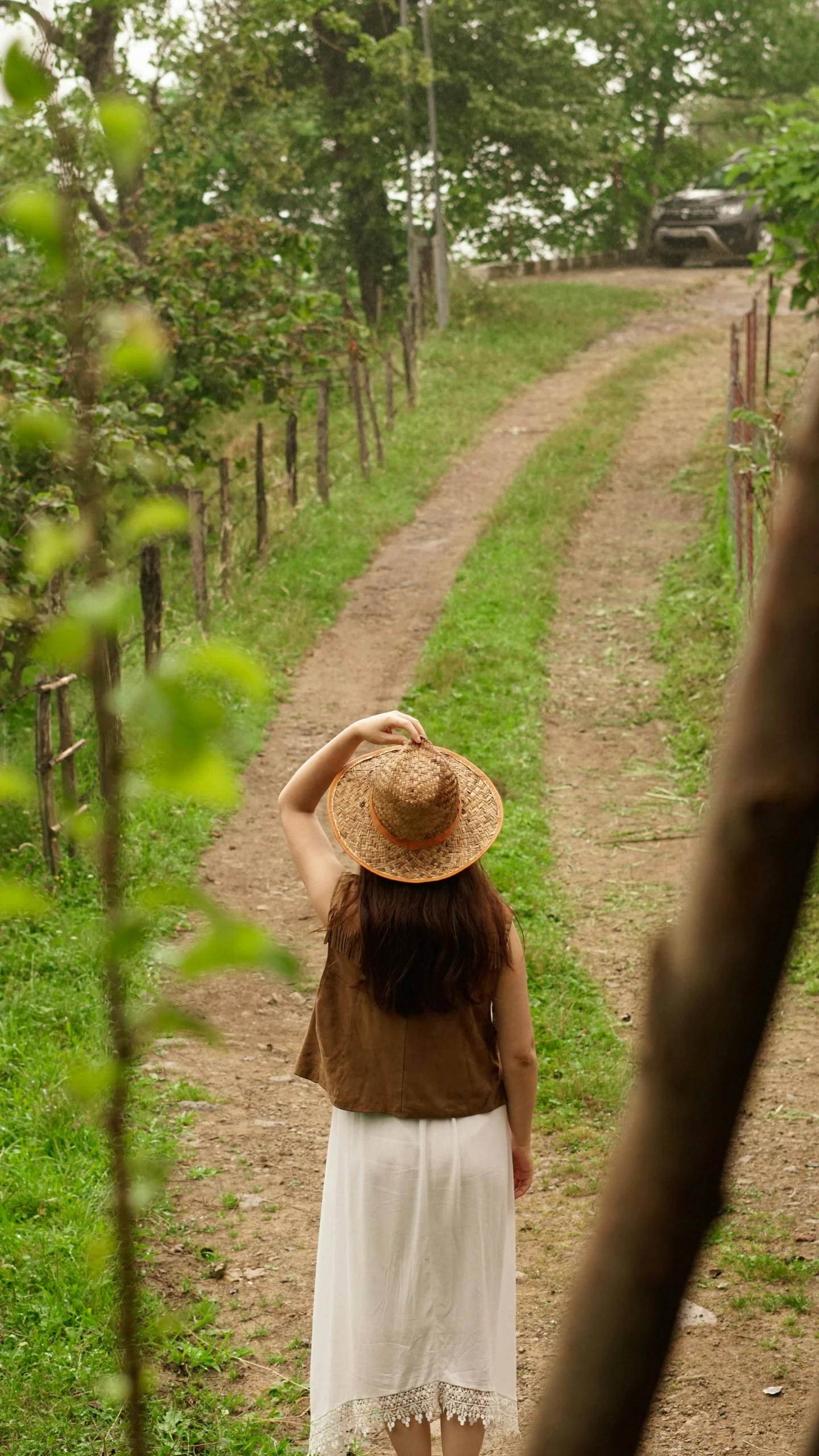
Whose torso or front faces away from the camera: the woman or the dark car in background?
the woman

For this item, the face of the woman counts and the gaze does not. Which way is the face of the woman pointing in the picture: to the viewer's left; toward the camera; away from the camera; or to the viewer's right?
away from the camera

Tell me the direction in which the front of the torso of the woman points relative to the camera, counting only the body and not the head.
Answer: away from the camera

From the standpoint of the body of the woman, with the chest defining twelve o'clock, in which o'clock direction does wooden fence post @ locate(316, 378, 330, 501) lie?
The wooden fence post is roughly at 12 o'clock from the woman.

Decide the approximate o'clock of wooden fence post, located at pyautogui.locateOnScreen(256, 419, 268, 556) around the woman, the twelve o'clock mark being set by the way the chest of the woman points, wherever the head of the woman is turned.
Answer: The wooden fence post is roughly at 12 o'clock from the woman.

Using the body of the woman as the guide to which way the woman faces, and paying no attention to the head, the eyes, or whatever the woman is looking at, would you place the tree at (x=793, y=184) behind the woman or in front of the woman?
in front

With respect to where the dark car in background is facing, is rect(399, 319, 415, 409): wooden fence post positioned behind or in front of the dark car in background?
in front

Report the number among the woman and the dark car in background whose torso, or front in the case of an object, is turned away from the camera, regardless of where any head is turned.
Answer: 1

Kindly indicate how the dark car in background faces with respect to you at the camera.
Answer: facing the viewer and to the left of the viewer

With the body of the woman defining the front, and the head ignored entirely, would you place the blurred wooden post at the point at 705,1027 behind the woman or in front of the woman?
behind

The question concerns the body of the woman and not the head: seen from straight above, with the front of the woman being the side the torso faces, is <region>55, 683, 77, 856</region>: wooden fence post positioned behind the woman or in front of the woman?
in front

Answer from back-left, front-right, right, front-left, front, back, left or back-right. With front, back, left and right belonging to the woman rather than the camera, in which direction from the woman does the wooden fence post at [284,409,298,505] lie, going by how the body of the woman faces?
front
